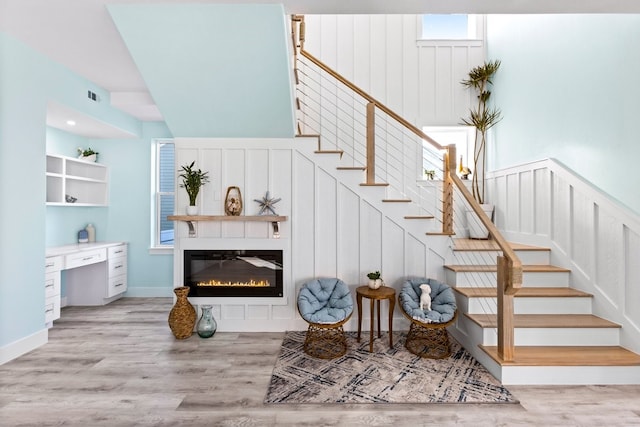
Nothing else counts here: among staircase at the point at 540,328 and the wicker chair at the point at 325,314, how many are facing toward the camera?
2

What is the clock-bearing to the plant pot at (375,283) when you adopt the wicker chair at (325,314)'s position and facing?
The plant pot is roughly at 9 o'clock from the wicker chair.

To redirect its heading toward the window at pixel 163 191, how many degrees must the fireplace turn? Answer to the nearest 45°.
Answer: approximately 135° to its right

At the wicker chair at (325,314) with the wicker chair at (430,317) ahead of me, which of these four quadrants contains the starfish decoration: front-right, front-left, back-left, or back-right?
back-left

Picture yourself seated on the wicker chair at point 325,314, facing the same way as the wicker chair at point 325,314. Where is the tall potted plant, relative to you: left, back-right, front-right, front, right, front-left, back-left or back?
back-left
